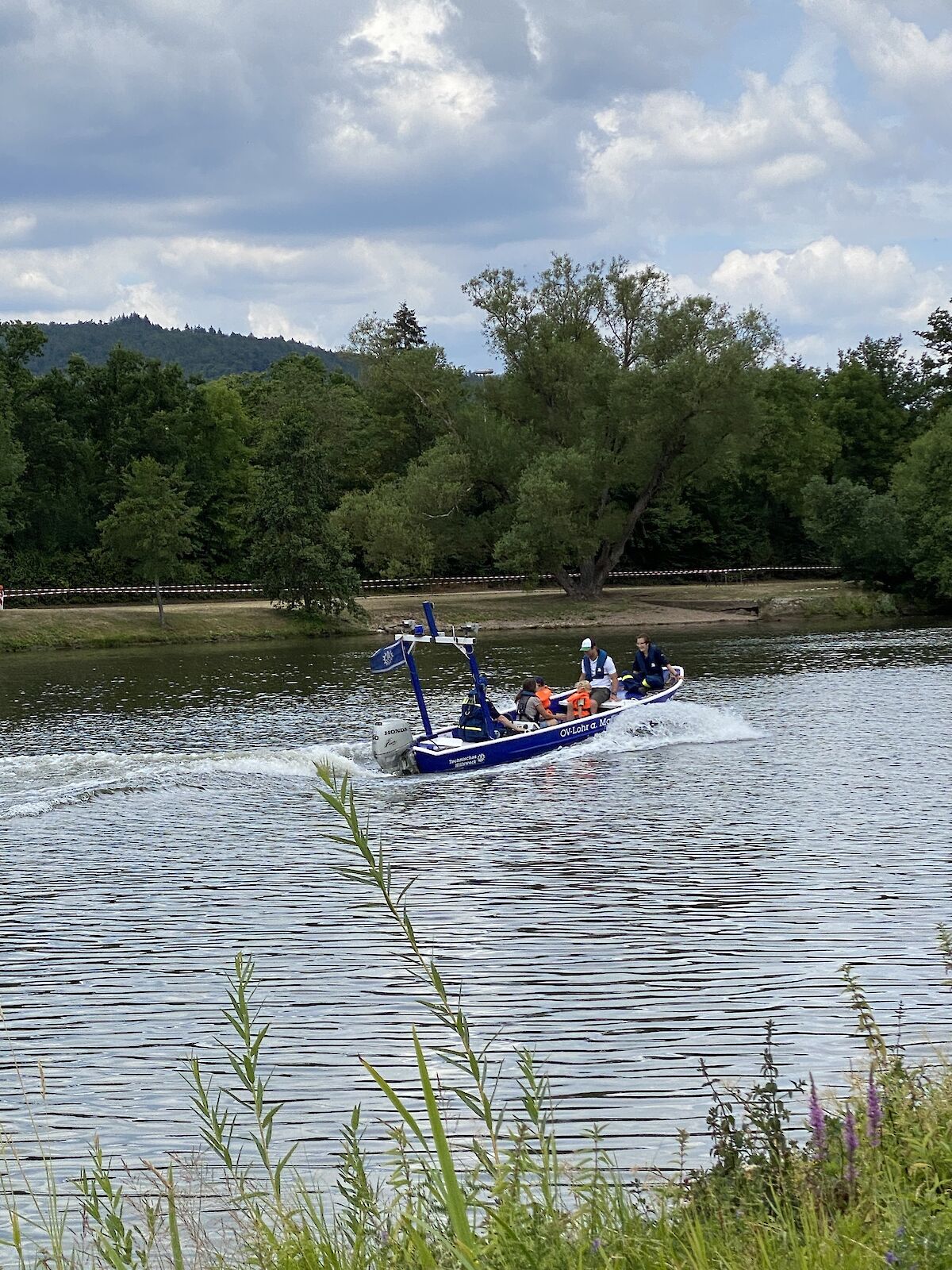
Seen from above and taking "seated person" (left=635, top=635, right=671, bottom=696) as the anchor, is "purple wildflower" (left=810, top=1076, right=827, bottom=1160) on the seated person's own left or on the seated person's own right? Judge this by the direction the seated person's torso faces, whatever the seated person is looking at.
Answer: on the seated person's own left

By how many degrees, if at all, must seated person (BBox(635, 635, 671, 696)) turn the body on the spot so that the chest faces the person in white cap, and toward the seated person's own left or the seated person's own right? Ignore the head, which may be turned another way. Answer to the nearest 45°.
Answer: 0° — they already face them

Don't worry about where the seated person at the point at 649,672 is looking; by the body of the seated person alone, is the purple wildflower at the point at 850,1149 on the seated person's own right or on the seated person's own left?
on the seated person's own left

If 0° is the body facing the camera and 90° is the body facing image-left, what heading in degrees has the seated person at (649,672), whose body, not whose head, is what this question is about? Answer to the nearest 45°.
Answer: approximately 45°
